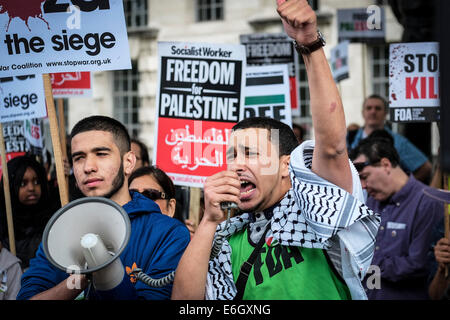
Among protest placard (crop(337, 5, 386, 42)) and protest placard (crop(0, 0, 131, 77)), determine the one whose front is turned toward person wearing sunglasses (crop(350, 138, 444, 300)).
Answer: protest placard (crop(337, 5, 386, 42))

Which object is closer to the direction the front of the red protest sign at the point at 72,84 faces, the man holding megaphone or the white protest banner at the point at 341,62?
the man holding megaphone

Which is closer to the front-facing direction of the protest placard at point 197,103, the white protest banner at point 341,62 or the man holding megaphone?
the man holding megaphone

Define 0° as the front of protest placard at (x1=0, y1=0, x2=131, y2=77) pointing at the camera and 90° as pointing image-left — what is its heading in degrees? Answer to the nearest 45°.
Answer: approximately 0°

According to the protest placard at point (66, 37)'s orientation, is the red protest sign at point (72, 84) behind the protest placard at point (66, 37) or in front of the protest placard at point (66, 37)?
behind
